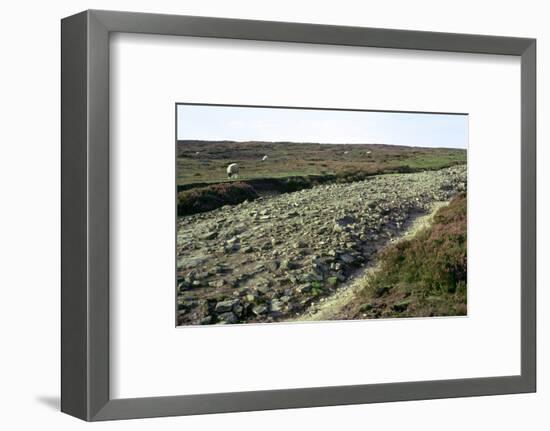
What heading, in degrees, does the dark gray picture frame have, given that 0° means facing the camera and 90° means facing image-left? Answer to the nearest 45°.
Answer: approximately 315°
